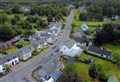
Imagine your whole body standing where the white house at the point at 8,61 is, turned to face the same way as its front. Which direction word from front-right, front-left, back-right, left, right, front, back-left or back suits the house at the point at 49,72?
front

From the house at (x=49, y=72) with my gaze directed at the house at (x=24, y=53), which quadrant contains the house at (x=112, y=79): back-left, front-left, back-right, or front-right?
back-right

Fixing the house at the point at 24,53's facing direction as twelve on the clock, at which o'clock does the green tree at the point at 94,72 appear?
The green tree is roughly at 12 o'clock from the house.

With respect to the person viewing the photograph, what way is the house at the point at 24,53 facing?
facing the viewer and to the right of the viewer

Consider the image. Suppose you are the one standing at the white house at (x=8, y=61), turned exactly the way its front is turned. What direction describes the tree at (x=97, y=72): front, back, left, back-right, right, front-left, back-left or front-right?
front

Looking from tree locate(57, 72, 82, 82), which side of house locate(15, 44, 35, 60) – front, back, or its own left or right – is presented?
front

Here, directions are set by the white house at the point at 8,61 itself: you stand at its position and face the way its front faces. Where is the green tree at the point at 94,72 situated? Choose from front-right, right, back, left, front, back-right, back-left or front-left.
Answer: front

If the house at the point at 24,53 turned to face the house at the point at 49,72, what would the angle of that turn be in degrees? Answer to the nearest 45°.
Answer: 0° — it already faces it

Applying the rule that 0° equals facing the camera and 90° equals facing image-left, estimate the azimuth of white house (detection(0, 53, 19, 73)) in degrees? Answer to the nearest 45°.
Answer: approximately 315°

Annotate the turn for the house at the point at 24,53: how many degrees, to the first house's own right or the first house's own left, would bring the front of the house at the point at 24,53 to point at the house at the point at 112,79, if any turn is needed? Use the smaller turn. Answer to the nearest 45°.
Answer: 0° — it already faces it

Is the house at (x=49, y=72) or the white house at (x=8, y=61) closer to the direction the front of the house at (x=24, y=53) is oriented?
the house

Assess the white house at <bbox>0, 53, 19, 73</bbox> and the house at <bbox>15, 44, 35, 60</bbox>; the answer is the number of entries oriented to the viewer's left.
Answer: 0

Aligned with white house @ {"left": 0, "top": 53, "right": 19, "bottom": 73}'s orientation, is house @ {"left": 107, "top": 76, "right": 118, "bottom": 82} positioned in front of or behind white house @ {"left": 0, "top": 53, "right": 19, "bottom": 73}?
in front

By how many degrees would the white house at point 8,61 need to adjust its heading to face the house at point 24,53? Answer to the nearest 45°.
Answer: approximately 90° to its left
